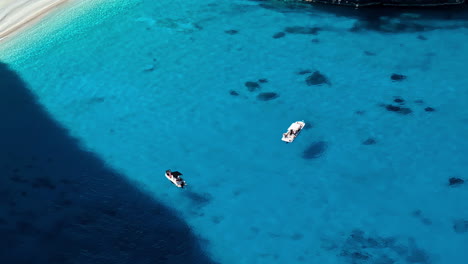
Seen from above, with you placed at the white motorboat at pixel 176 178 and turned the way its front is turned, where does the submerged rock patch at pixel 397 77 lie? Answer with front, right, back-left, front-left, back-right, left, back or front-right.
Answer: back-right

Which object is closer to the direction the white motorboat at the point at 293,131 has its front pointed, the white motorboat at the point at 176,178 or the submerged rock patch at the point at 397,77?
the submerged rock patch

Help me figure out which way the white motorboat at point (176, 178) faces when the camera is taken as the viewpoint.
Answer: facing away from the viewer and to the left of the viewer

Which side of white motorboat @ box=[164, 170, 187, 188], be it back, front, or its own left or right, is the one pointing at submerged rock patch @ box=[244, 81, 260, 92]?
right

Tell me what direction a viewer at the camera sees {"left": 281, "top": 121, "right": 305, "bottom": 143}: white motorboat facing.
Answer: facing away from the viewer and to the right of the viewer
